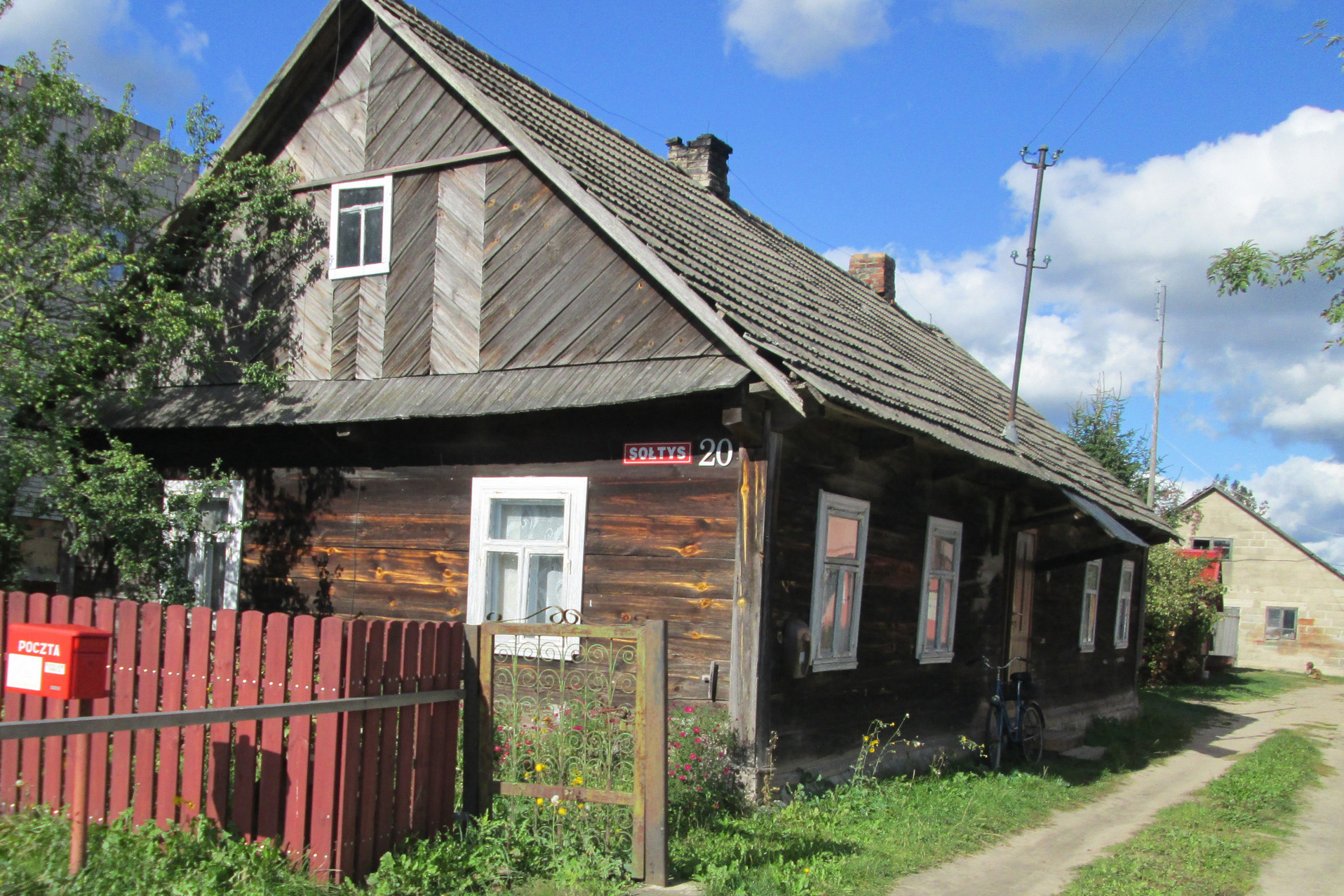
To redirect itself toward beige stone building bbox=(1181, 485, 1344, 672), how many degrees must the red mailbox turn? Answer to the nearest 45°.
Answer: approximately 180°

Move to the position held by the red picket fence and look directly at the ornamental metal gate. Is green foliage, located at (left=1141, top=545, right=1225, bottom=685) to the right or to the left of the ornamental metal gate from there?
left

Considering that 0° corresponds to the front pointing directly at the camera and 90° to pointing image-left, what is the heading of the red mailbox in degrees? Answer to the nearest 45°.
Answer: approximately 45°

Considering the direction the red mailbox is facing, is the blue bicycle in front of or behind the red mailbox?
behind

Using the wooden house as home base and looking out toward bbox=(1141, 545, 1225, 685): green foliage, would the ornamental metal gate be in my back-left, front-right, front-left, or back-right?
back-right

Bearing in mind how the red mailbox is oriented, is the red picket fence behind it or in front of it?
behind

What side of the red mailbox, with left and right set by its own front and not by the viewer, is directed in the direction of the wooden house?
back

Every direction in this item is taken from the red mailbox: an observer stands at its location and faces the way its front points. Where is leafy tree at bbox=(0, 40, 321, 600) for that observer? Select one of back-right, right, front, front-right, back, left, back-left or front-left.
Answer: back-right

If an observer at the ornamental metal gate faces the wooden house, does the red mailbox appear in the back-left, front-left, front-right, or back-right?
back-left

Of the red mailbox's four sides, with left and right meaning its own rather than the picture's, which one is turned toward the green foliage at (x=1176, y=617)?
back
